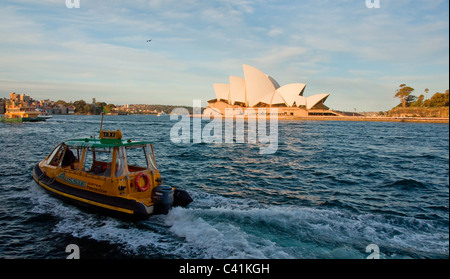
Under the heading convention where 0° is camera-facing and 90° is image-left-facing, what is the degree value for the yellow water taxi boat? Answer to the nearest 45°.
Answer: approximately 135°
